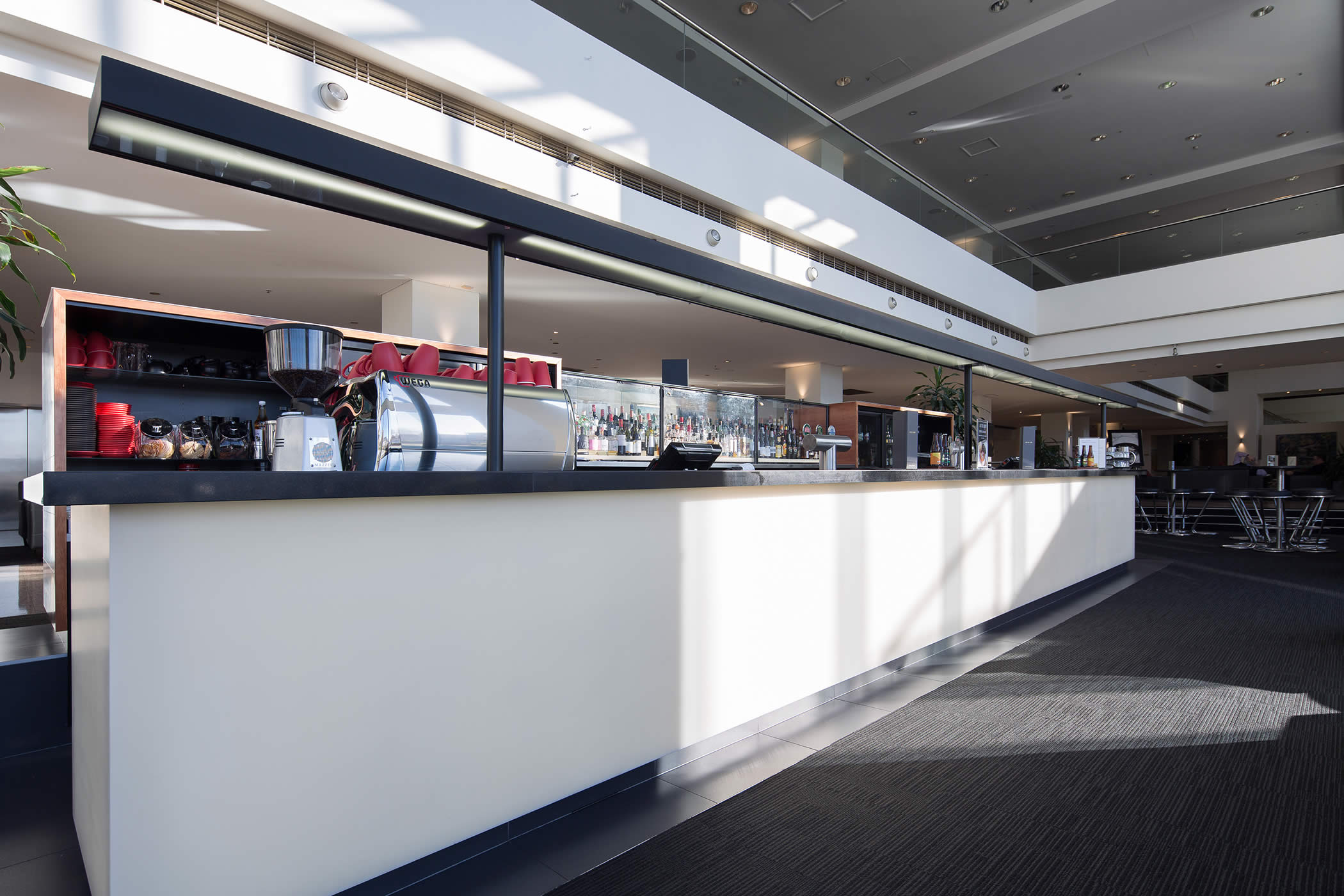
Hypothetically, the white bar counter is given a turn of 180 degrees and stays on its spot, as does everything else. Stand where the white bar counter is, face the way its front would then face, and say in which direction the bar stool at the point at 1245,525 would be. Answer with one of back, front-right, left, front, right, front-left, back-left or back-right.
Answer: right

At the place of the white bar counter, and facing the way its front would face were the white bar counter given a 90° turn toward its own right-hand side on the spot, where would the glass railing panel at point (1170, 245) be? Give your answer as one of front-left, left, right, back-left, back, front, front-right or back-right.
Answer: back

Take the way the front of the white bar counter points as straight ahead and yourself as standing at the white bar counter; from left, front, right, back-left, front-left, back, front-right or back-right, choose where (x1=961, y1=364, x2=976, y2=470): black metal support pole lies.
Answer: left

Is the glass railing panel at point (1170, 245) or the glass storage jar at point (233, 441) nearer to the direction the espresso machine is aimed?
the glass storage jar

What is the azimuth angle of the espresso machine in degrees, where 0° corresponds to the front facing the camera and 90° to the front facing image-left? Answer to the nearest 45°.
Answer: approximately 135°

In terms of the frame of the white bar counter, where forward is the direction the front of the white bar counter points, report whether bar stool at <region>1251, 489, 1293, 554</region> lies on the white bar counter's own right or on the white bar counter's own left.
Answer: on the white bar counter's own left

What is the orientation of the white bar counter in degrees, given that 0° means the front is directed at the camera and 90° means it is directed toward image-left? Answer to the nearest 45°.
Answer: approximately 315°
